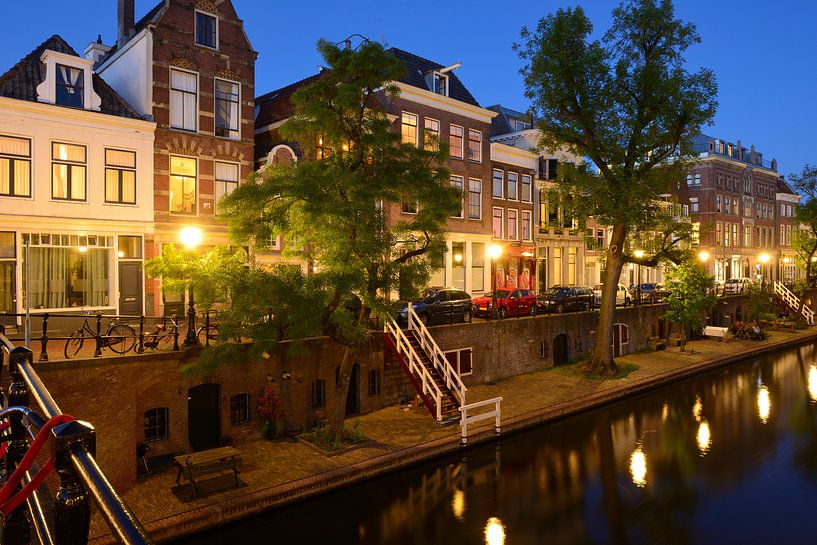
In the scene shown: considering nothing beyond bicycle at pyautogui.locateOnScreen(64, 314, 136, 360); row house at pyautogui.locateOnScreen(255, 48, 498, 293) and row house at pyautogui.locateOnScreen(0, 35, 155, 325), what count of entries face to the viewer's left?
1

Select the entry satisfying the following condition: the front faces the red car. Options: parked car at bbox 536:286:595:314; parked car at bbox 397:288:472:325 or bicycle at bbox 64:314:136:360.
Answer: parked car at bbox 536:286:595:314

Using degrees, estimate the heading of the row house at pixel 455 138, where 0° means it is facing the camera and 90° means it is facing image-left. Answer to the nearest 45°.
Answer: approximately 315°

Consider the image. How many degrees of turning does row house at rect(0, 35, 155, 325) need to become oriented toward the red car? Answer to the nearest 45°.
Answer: approximately 90° to its left

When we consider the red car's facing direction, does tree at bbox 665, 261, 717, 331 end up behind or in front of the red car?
behind

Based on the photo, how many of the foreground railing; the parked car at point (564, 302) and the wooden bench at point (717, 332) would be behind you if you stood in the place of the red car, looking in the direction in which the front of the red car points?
2

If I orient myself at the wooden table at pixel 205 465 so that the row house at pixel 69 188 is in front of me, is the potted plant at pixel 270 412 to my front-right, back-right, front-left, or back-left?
front-right

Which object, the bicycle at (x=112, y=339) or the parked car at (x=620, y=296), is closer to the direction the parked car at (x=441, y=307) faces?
the bicycle

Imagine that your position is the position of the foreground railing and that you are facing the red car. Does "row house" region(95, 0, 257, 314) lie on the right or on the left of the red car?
left

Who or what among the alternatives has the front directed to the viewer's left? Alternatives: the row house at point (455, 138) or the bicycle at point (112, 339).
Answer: the bicycle

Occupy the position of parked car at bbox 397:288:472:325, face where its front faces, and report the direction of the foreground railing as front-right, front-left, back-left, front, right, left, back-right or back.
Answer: front-left

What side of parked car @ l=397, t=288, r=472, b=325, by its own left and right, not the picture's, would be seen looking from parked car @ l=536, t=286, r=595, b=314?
back

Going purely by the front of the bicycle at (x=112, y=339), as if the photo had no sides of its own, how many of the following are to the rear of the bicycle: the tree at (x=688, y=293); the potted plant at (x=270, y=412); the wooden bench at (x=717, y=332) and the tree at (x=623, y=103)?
4

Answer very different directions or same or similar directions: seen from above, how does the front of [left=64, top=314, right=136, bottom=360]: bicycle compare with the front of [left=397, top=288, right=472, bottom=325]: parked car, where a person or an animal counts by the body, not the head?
same or similar directions

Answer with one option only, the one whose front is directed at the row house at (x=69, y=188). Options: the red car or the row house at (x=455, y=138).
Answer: the red car

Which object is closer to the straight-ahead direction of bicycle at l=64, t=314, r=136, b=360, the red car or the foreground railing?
the foreground railing

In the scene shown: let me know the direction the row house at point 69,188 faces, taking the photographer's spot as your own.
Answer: facing the viewer

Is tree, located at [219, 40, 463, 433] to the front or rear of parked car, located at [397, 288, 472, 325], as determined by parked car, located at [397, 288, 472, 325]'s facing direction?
to the front

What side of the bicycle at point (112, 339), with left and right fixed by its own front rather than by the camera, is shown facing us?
left
